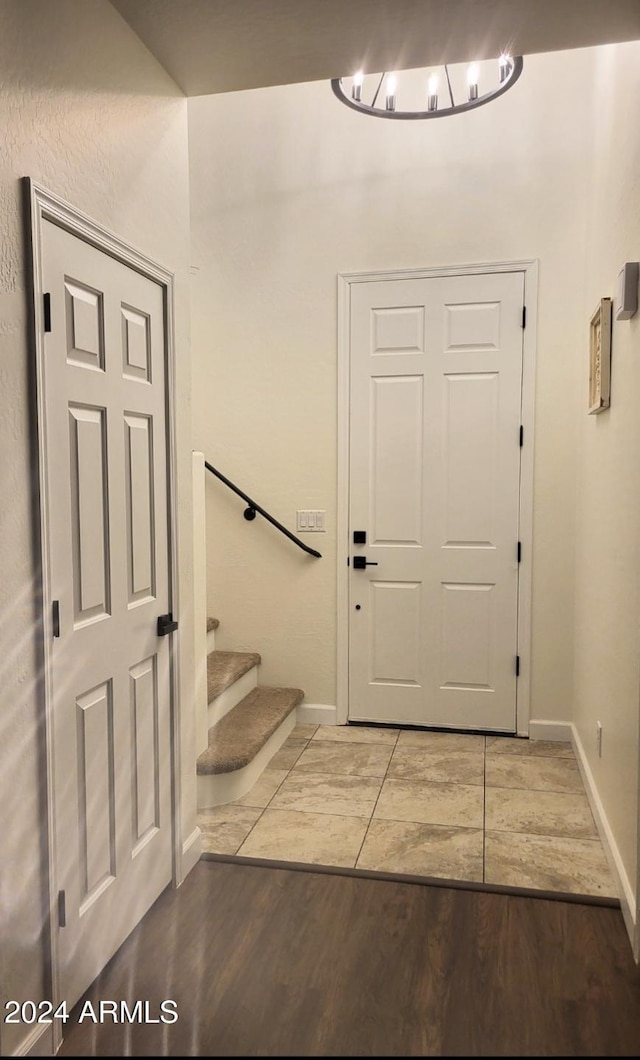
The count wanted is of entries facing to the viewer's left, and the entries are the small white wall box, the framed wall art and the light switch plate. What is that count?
2

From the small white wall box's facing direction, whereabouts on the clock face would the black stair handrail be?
The black stair handrail is roughly at 1 o'clock from the small white wall box.

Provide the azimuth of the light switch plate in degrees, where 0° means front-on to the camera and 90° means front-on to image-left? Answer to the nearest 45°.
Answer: approximately 0°

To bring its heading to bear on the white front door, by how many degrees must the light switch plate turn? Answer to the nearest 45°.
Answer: approximately 90° to its left

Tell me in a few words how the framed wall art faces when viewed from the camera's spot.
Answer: facing to the left of the viewer

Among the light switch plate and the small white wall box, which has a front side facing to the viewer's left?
the small white wall box

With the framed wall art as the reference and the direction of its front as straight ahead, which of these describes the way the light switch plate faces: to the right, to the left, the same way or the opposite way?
to the left

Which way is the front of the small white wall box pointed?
to the viewer's left

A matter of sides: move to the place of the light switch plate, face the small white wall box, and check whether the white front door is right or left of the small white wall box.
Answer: left
